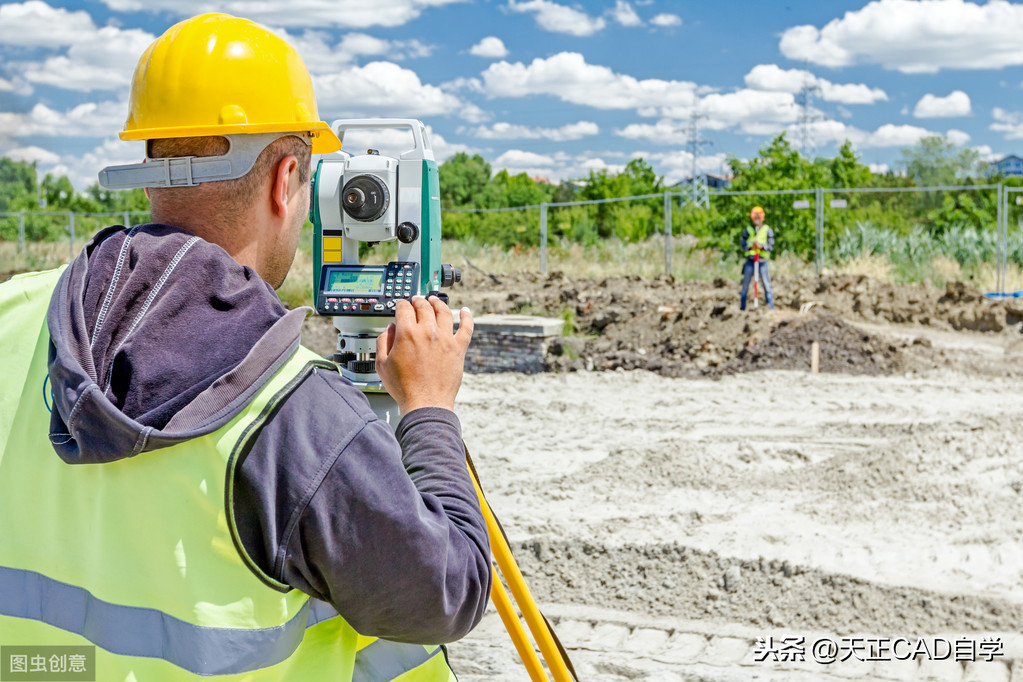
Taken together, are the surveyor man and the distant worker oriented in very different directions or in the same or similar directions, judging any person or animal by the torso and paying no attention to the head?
very different directions

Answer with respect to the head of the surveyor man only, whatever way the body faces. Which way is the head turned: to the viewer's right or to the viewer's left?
to the viewer's right

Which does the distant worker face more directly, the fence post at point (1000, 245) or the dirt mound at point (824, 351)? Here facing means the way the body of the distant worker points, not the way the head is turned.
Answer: the dirt mound

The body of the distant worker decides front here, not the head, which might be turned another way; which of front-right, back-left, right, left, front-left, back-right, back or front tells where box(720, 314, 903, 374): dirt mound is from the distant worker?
front

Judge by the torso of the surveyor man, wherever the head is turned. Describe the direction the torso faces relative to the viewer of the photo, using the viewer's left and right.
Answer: facing away from the viewer and to the right of the viewer

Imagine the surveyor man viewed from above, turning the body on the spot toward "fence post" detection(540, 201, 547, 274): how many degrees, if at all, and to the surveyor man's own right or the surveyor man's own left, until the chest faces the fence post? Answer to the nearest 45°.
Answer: approximately 45° to the surveyor man's own left

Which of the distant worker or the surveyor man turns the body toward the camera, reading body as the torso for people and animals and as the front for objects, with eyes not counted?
the distant worker

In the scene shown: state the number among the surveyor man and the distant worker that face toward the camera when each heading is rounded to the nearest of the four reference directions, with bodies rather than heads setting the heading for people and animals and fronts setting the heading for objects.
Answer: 1

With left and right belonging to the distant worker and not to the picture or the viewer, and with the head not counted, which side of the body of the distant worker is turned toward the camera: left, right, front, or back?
front

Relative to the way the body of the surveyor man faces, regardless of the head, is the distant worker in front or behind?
in front
